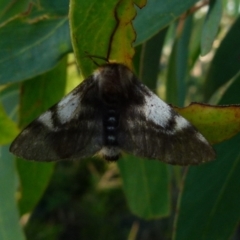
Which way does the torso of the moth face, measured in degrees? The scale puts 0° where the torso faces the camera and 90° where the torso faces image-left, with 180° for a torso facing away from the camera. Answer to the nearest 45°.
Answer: approximately 180°
